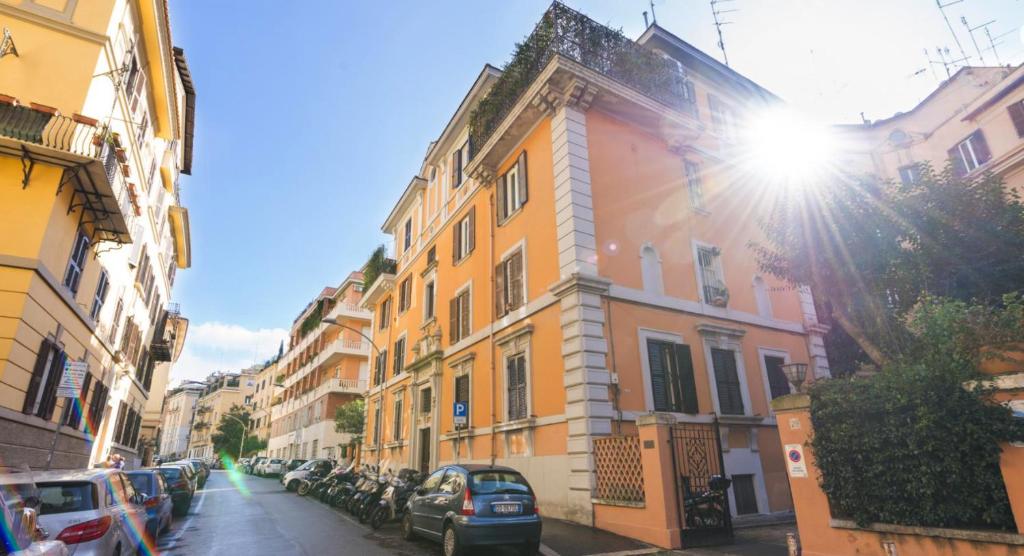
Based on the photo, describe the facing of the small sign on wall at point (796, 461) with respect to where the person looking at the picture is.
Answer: facing the viewer

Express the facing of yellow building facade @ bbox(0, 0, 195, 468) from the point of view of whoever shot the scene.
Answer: facing the viewer and to the right of the viewer

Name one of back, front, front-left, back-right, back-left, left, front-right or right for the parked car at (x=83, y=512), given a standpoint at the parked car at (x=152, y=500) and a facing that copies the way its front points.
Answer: back-right

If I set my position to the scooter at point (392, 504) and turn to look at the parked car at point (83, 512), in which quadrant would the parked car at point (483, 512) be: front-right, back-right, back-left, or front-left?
front-left

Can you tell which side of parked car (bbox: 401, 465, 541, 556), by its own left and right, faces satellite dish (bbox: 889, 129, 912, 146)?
right

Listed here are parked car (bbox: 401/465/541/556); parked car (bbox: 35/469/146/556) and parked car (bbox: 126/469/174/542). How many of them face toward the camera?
0

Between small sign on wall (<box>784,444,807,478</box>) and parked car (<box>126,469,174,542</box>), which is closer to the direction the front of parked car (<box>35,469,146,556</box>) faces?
the parked car

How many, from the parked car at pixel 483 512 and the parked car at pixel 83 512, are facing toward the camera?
0

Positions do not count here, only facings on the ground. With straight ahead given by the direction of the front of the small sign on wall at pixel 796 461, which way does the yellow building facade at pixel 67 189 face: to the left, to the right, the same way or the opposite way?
to the left

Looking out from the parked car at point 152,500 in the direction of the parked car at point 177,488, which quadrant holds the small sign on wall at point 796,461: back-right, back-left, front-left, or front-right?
back-right

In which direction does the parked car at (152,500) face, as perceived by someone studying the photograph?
facing away from the viewer and to the right of the viewer

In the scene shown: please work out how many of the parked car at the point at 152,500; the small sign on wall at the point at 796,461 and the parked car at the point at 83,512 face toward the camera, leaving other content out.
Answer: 1

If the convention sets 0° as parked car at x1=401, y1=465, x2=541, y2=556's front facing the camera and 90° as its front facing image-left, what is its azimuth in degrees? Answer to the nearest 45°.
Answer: approximately 135°

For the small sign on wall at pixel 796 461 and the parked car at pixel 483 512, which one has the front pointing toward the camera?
the small sign on wall

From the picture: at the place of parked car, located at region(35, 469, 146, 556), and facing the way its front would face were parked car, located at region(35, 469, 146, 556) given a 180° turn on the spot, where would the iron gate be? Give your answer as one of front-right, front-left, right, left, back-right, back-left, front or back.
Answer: back-left

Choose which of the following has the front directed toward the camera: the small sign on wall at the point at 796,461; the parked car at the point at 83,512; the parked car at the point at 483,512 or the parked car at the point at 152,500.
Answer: the small sign on wall

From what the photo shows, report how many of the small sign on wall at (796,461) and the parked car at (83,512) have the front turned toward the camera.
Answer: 1

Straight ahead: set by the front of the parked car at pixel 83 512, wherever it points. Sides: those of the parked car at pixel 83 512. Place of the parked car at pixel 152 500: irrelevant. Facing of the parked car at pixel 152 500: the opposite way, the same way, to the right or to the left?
the same way
